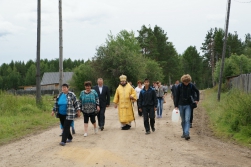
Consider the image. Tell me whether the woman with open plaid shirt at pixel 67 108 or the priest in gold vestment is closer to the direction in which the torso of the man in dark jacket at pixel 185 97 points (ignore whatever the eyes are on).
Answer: the woman with open plaid shirt

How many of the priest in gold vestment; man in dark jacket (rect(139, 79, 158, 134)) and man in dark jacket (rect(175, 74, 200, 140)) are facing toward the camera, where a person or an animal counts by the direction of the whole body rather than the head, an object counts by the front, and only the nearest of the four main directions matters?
3

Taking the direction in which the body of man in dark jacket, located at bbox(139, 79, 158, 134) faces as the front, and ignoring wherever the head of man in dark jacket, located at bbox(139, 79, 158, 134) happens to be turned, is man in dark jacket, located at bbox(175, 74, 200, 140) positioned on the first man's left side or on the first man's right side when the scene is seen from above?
on the first man's left side

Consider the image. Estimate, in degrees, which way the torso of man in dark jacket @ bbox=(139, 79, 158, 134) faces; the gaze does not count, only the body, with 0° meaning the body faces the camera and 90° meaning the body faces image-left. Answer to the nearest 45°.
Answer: approximately 0°

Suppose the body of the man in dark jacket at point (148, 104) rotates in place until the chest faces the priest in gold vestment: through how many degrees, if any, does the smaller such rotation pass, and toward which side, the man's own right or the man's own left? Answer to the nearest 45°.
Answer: approximately 135° to the man's own right

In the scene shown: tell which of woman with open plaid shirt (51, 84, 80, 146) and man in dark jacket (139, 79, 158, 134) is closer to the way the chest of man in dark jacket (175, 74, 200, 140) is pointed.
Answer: the woman with open plaid shirt

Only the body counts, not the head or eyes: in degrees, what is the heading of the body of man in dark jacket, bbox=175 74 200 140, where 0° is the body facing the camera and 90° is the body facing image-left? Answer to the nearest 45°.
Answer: approximately 0°

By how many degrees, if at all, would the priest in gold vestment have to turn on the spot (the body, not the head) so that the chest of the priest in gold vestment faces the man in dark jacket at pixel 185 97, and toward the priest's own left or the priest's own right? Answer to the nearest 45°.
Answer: approximately 45° to the priest's own left

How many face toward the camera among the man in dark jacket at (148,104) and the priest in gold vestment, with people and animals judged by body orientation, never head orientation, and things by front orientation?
2
